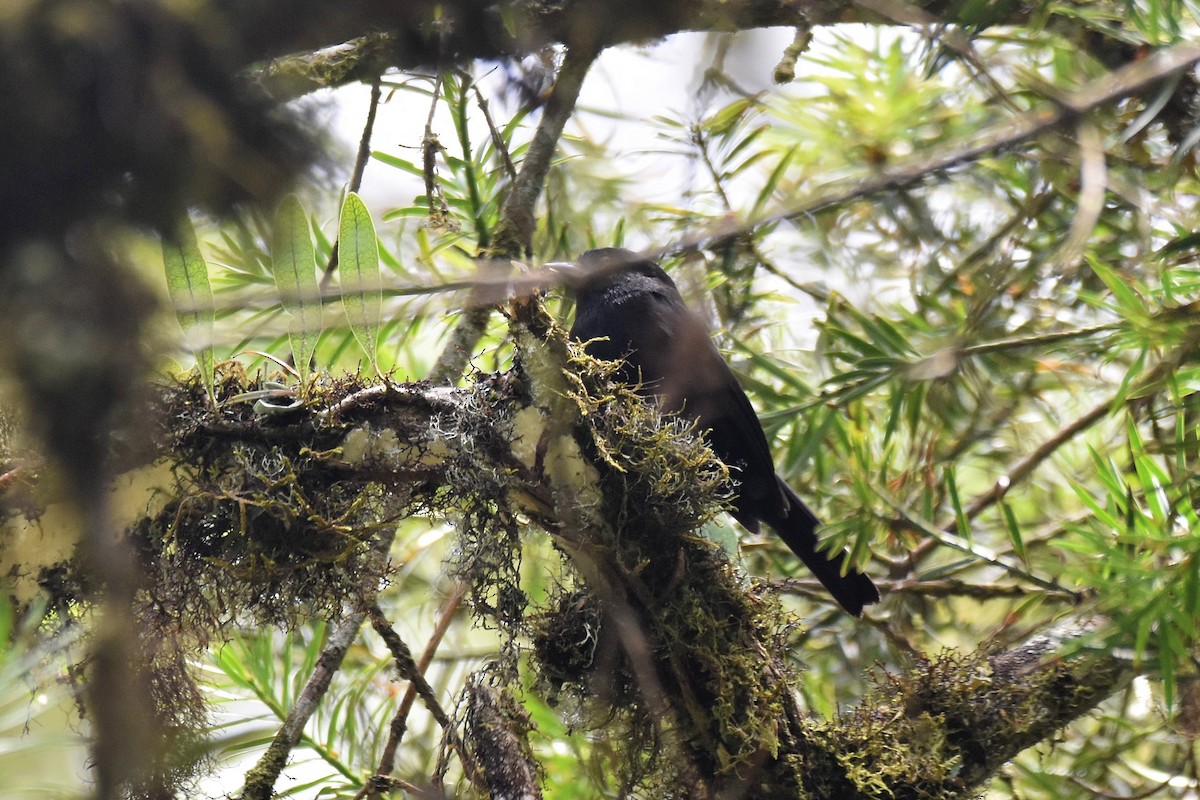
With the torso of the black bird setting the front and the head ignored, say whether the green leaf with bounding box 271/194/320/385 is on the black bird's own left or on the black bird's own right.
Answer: on the black bird's own left

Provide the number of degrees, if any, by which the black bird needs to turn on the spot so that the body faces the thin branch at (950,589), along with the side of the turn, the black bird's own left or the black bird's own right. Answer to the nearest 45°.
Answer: approximately 135° to the black bird's own right
